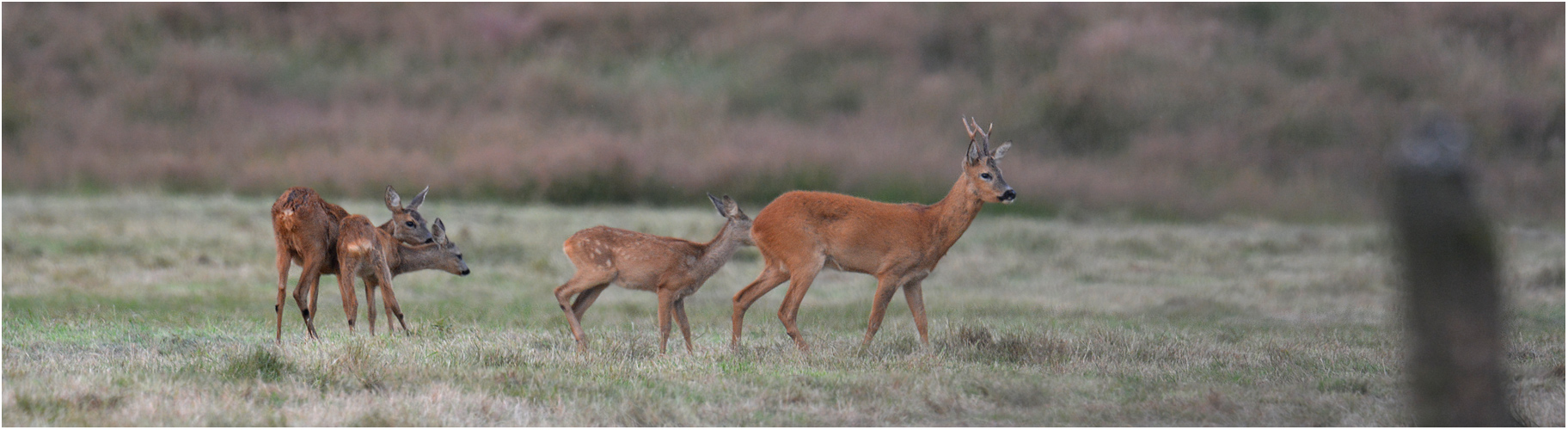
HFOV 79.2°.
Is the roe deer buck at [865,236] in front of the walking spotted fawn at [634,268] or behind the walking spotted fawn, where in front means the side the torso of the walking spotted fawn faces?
in front

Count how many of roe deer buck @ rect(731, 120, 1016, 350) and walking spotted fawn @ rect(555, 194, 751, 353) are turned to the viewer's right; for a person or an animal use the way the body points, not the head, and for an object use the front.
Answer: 2

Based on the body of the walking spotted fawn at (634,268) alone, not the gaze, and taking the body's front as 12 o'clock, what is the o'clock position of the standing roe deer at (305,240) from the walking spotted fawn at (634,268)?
the standing roe deer at (305,240) is roughly at 6 o'clock from the walking spotted fawn at (634,268).

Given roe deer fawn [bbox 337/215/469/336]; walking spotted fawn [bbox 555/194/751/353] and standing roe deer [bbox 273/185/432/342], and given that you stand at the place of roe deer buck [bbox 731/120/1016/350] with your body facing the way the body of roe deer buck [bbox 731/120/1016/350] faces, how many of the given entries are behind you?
3

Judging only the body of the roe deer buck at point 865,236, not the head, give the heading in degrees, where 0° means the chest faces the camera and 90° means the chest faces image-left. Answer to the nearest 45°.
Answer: approximately 270°

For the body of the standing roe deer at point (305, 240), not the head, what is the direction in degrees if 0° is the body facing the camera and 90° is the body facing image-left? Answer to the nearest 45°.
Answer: approximately 225°

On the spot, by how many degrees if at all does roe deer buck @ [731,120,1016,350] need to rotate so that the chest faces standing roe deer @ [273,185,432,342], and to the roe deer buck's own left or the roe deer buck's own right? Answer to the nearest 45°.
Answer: approximately 180°

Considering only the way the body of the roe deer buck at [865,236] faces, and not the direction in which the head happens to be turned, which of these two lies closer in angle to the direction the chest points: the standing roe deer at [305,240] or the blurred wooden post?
the blurred wooden post

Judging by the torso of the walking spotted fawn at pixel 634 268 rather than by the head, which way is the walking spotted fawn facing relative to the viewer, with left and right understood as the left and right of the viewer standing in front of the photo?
facing to the right of the viewer

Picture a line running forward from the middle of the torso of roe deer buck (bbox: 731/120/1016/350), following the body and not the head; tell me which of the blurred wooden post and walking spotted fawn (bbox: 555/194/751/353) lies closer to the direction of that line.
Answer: the blurred wooden post
